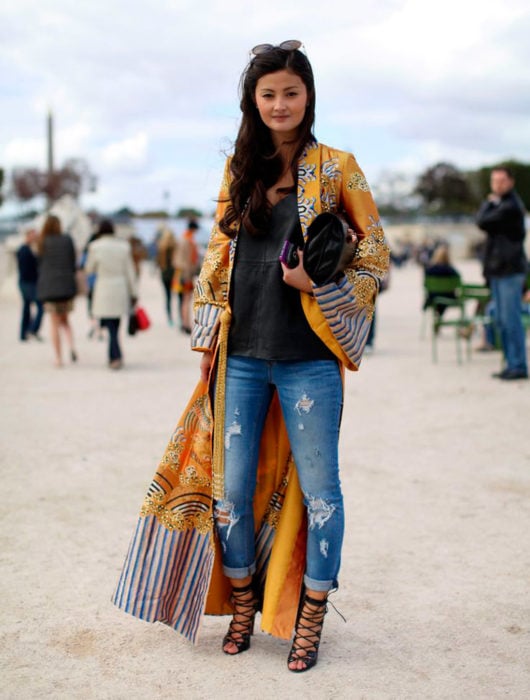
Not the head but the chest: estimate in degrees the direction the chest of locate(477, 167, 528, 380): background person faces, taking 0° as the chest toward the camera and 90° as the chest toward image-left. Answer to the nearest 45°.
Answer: approximately 45°

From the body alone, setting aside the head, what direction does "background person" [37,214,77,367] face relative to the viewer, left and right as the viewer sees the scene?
facing away from the viewer

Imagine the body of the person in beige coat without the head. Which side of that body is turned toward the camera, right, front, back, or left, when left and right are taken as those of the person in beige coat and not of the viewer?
back

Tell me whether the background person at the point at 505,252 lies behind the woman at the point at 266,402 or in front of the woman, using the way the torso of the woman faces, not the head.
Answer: behind

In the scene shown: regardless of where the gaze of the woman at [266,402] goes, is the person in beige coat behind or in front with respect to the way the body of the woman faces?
behind

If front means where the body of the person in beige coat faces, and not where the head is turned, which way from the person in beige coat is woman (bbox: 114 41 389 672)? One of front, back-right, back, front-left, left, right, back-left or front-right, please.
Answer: back

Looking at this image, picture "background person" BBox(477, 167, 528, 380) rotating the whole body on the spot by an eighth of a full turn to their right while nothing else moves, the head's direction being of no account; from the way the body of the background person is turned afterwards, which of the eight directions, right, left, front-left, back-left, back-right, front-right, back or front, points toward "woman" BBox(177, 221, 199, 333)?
front-right

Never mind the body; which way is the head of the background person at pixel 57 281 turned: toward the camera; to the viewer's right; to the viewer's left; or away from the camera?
away from the camera

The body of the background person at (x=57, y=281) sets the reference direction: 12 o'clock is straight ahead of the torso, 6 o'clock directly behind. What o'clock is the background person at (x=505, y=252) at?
the background person at (x=505, y=252) is roughly at 4 o'clock from the background person at (x=57, y=281).
